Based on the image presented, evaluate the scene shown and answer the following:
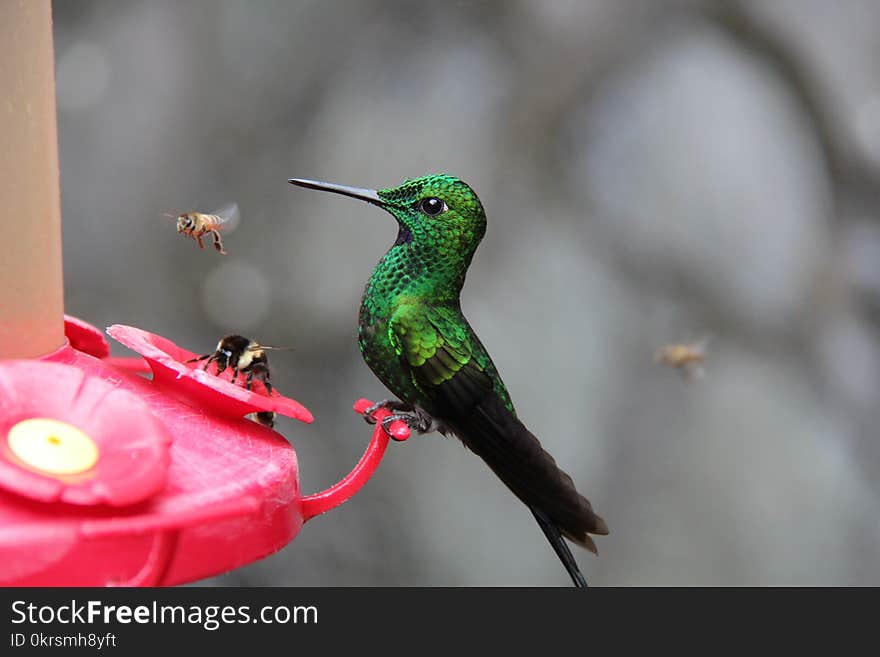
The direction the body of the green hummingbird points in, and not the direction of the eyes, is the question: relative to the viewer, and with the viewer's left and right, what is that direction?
facing to the left of the viewer

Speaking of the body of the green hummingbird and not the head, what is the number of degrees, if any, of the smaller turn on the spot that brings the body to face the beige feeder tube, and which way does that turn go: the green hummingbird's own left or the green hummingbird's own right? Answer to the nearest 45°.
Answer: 0° — it already faces it

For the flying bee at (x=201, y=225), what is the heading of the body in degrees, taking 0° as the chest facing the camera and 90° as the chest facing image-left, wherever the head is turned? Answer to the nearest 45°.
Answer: approximately 90°
